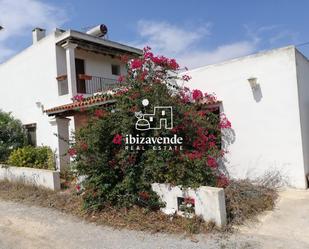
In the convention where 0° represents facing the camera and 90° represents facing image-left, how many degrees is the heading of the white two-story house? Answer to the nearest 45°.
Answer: approximately 315°

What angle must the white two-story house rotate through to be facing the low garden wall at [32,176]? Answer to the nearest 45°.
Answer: approximately 45° to its right

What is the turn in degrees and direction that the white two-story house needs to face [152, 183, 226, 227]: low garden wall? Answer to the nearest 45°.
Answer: approximately 45° to its right

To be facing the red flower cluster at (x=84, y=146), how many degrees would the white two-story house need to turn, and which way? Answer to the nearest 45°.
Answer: approximately 45° to its right

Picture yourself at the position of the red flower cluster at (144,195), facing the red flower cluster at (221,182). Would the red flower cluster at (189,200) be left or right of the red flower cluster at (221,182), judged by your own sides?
right

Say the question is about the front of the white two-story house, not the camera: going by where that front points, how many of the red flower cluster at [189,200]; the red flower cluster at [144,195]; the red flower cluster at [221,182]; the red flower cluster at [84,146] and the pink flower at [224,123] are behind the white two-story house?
0

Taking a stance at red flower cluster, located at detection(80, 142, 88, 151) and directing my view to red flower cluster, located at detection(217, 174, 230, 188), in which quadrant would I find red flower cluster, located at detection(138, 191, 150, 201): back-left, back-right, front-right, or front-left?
front-right

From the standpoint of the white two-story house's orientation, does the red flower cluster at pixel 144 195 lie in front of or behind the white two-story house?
in front

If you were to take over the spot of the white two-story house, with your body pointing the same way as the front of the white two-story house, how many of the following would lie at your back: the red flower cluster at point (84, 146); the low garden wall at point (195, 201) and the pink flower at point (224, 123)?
0

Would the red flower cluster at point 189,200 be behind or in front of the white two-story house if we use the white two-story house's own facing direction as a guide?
in front

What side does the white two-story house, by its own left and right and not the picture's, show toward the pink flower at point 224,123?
front

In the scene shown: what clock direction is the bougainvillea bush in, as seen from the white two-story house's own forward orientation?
The bougainvillea bush is roughly at 1 o'clock from the white two-story house.

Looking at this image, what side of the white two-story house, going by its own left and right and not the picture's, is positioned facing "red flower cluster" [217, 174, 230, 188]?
front

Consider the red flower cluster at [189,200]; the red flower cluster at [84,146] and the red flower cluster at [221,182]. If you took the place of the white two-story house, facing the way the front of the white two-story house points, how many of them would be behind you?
0

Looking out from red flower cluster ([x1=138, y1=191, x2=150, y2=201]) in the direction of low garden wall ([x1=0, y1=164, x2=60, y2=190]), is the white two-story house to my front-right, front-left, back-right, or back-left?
front-right

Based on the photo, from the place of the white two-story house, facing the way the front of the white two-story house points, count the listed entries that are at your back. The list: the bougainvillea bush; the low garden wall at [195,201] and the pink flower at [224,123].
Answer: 0
